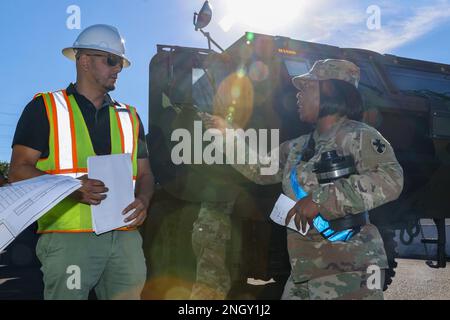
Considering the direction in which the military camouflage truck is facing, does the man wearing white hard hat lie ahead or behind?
ahead

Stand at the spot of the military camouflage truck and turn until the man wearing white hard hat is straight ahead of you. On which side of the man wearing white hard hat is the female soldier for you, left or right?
left

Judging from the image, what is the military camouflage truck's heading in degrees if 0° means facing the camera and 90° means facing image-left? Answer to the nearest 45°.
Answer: approximately 45°

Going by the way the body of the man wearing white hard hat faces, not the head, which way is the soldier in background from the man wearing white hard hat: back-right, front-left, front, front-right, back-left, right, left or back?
left

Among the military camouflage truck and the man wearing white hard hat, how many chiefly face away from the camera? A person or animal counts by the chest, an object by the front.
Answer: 0

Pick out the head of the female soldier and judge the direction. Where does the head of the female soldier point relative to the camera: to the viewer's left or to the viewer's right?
to the viewer's left

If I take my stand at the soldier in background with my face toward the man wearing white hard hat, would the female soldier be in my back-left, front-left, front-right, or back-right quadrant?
front-left

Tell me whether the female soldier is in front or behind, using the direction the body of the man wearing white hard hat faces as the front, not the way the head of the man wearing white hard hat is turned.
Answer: in front

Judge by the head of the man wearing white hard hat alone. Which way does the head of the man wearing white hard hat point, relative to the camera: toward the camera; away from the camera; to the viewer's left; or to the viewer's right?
to the viewer's right

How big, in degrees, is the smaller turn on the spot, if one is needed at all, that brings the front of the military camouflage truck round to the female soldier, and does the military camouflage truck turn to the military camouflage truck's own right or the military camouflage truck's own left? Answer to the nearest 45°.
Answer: approximately 45° to the military camouflage truck's own left

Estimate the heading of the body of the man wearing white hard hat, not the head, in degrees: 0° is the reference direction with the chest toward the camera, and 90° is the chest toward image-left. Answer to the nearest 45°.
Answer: approximately 315°
